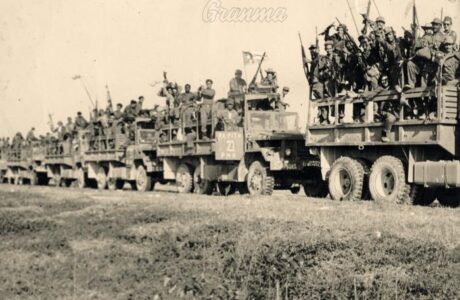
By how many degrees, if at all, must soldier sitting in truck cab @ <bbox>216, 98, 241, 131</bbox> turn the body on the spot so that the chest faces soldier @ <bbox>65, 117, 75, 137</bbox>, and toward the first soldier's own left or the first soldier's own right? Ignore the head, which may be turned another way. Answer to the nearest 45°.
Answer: approximately 135° to the first soldier's own right

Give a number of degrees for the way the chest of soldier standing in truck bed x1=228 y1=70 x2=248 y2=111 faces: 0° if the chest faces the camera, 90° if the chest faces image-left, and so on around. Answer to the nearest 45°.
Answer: approximately 0°

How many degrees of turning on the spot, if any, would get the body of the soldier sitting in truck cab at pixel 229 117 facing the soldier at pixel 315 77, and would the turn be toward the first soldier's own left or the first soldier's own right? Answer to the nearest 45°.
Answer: approximately 45° to the first soldier's own left

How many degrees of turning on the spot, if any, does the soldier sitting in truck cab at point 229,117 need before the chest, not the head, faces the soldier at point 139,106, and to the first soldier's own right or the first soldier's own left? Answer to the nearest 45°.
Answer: approximately 135° to the first soldier's own right

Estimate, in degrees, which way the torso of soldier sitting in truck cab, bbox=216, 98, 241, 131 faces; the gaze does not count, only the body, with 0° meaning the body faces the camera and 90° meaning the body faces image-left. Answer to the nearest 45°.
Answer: approximately 0°
